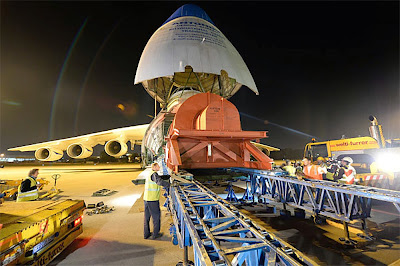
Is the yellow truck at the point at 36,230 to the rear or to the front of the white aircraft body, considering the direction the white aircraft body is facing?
to the front

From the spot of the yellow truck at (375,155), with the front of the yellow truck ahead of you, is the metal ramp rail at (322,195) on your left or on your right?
on your left

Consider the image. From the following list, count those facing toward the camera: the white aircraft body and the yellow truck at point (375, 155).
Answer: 1

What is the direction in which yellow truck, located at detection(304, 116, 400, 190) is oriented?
to the viewer's left

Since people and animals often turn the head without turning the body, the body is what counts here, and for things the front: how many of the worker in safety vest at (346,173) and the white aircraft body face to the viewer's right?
0

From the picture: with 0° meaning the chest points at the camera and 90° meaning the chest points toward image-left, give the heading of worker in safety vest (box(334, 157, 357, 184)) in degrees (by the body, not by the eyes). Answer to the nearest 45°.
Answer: approximately 90°

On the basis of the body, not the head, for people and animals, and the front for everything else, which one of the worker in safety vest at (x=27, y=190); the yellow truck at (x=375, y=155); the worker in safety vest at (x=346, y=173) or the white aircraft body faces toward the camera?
the white aircraft body

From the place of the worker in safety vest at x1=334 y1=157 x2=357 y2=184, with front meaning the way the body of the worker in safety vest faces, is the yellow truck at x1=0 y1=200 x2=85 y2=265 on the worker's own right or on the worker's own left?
on the worker's own left

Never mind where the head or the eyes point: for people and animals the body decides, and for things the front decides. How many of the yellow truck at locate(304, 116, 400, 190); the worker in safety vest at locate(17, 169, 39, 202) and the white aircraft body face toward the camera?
1

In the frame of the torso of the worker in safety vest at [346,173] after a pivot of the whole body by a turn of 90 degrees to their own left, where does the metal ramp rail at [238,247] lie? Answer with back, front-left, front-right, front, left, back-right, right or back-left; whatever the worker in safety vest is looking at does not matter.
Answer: front

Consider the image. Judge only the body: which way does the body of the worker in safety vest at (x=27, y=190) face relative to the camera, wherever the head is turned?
to the viewer's right

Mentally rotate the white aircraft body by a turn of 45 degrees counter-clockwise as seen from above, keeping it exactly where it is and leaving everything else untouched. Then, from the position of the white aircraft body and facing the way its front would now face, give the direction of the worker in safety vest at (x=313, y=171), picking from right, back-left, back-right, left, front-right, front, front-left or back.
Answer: front

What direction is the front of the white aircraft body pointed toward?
toward the camera
